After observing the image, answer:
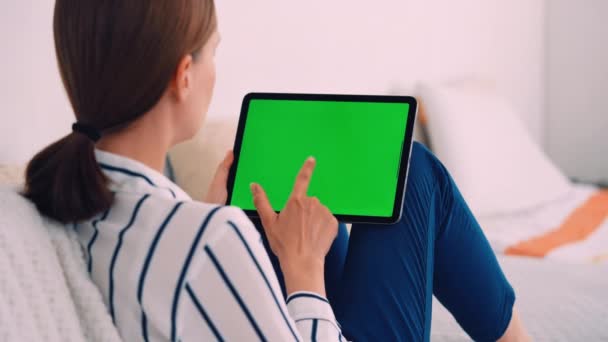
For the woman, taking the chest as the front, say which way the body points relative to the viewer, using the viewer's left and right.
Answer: facing away from the viewer and to the right of the viewer

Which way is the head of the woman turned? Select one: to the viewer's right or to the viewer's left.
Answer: to the viewer's right

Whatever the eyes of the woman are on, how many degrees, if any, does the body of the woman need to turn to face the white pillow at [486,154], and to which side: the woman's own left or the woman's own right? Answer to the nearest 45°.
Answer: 0° — they already face it
